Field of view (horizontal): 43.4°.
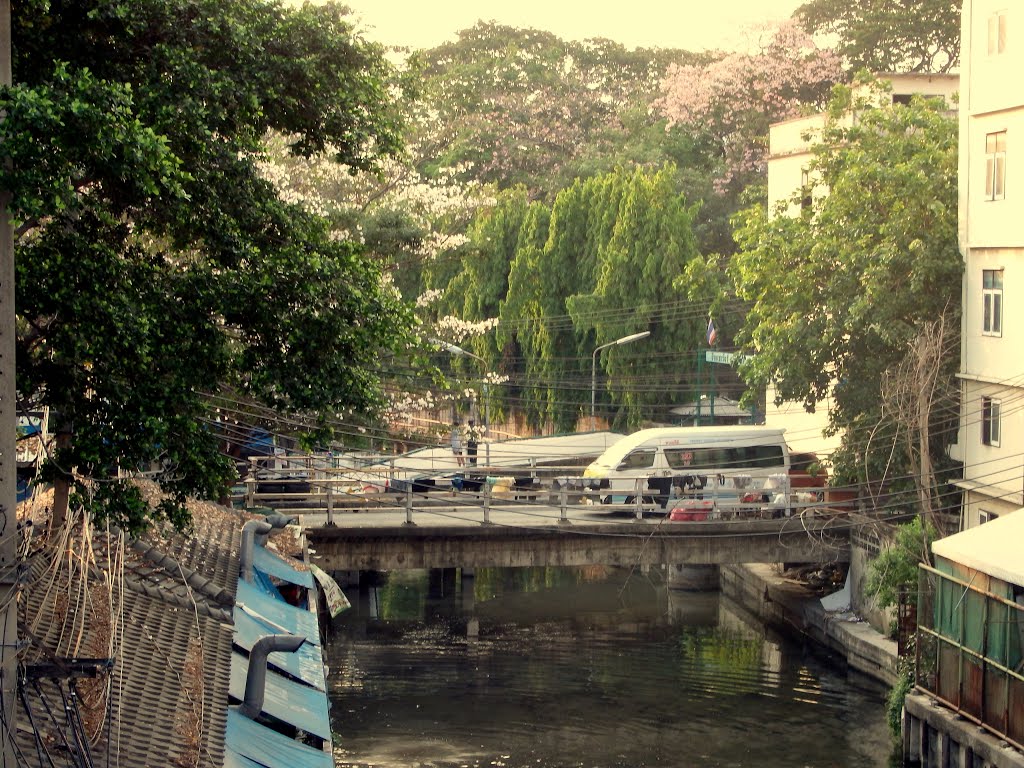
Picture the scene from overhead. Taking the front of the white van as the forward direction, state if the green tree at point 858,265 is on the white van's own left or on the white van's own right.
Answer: on the white van's own left

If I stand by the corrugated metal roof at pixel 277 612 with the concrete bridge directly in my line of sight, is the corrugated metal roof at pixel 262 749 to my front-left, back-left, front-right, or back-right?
back-right

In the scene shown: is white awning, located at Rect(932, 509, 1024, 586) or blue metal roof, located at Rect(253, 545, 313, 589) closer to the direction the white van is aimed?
the blue metal roof

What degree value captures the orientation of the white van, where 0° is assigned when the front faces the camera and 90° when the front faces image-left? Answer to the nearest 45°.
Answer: approximately 90°

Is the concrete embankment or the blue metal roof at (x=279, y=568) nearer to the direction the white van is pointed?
the blue metal roof

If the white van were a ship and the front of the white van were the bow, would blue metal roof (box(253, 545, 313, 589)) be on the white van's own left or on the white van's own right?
on the white van's own left

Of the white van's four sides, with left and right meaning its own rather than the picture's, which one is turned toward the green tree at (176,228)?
left

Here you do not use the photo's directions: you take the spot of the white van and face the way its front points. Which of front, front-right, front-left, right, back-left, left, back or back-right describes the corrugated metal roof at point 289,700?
left
